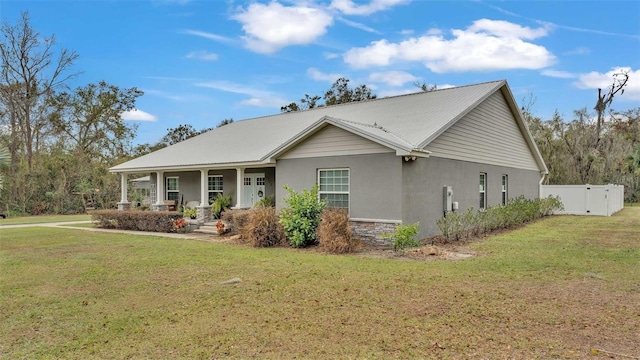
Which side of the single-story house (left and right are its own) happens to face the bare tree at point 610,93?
back

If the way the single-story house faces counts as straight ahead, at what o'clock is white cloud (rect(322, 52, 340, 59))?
The white cloud is roughly at 4 o'clock from the single-story house.

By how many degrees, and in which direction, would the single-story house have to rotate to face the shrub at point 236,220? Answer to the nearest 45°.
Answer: approximately 45° to its right

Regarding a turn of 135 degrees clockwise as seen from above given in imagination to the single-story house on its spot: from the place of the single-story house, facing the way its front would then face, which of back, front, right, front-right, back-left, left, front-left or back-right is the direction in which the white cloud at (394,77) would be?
front

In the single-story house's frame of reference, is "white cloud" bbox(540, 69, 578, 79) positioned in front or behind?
behind

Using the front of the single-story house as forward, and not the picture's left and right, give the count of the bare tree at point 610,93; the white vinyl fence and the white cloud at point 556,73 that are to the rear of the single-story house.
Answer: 3

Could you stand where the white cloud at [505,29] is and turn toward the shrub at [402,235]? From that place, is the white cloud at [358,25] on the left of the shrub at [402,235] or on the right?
right

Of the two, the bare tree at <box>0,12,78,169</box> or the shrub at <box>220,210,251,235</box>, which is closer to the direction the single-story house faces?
the shrub

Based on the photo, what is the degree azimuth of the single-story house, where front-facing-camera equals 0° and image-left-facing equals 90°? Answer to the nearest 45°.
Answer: approximately 45°

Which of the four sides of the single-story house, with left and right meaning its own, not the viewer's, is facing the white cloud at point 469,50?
back

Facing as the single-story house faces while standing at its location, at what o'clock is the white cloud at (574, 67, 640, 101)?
The white cloud is roughly at 6 o'clock from the single-story house.
